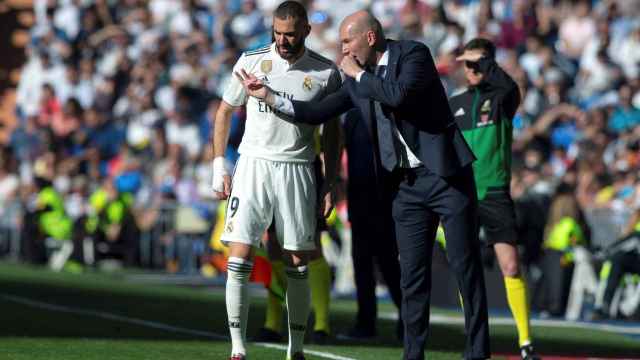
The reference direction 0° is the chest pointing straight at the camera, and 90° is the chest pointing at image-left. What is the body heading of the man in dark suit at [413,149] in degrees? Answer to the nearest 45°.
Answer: approximately 45°

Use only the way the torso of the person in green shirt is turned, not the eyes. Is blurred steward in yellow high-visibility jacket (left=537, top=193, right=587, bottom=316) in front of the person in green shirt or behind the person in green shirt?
behind

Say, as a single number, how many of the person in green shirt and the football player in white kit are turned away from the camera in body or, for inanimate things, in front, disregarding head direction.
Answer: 0

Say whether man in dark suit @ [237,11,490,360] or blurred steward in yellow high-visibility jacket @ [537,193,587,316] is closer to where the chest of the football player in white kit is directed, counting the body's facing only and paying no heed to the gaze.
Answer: the man in dark suit

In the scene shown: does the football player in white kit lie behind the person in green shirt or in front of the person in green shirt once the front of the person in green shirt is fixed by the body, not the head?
in front

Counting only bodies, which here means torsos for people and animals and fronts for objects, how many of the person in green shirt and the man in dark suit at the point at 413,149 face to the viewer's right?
0

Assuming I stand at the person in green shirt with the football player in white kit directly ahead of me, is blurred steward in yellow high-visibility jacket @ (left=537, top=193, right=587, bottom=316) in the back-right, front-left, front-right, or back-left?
back-right
